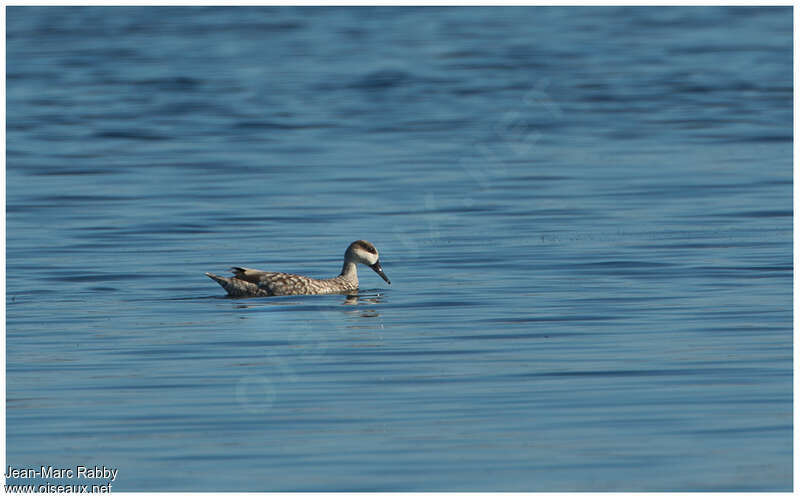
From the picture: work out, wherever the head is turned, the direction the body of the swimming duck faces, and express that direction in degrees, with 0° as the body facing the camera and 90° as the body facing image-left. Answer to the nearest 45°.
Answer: approximately 270°
